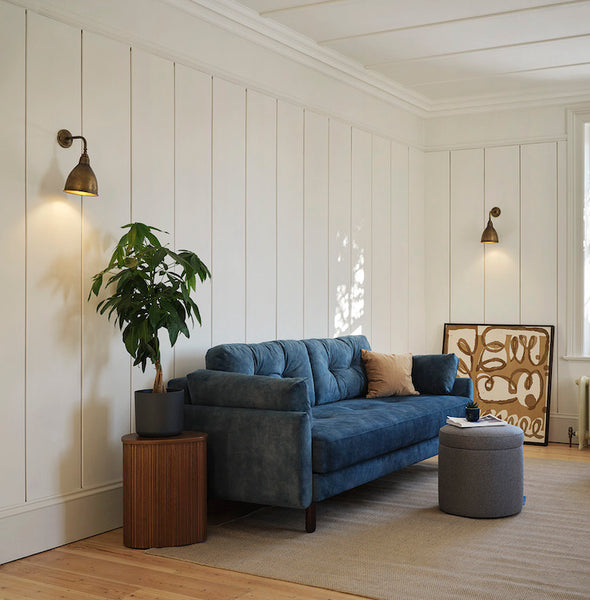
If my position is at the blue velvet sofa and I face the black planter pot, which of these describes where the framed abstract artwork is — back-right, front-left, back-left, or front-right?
back-right

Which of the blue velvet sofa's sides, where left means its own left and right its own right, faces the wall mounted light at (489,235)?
left

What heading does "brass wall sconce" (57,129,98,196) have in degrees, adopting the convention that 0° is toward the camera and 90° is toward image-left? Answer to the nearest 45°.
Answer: approximately 315°

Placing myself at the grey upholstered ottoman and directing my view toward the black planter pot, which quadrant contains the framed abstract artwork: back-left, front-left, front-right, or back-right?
back-right

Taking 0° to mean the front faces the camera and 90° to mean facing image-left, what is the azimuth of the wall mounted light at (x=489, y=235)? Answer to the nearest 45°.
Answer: approximately 45°

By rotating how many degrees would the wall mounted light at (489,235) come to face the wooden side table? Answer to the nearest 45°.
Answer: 0° — it already faces it

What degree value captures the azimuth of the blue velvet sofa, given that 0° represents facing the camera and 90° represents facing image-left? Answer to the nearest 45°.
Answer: approximately 315°
